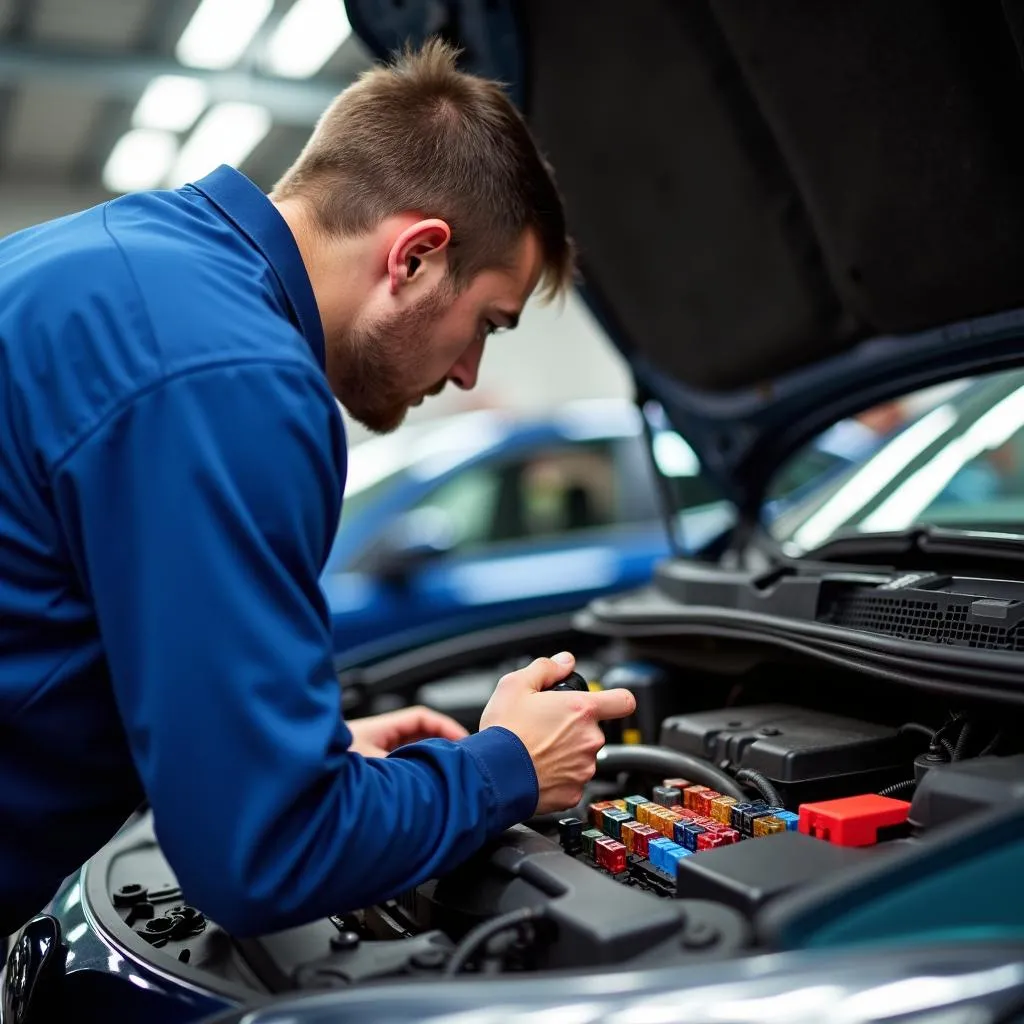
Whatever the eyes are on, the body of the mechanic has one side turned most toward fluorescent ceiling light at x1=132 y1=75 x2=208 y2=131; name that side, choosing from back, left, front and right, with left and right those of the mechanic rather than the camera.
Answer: left

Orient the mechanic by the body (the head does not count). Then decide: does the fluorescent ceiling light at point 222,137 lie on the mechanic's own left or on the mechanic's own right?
on the mechanic's own left

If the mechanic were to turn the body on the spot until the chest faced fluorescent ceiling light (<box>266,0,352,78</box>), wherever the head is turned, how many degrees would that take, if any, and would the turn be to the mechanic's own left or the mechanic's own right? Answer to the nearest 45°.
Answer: approximately 90° to the mechanic's own left

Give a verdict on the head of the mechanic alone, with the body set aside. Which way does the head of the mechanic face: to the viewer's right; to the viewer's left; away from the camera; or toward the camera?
to the viewer's right

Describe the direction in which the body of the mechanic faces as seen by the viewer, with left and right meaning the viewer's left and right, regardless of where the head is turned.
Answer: facing to the right of the viewer
